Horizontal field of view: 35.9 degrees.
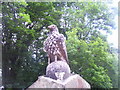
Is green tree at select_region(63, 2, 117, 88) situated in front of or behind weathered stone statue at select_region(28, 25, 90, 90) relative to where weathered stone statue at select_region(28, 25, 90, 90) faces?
behind

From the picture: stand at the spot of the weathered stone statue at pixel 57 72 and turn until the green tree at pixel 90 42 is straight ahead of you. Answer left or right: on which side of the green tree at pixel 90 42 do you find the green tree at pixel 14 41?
left

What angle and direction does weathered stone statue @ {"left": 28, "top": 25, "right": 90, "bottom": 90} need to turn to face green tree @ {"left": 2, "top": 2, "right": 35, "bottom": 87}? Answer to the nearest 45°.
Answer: approximately 90° to its right

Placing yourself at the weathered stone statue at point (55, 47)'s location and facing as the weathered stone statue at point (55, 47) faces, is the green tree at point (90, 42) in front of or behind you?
behind

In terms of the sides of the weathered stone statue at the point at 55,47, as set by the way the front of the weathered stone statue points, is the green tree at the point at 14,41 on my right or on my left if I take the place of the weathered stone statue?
on my right

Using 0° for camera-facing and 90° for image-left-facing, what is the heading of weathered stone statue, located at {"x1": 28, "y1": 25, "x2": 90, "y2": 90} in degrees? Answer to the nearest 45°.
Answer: approximately 45°
